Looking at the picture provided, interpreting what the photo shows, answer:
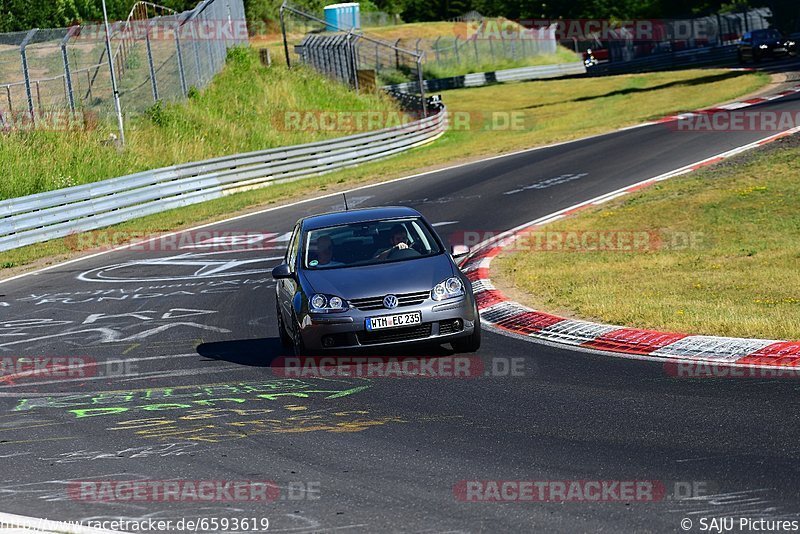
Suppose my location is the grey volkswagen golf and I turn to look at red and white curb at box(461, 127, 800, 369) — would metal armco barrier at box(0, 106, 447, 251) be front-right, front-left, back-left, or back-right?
back-left

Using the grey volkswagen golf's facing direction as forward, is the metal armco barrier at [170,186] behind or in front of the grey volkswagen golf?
behind

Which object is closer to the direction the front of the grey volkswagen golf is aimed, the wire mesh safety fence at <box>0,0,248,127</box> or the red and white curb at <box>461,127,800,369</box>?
the red and white curb

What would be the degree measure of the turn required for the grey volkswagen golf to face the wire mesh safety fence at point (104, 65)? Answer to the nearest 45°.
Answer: approximately 180°

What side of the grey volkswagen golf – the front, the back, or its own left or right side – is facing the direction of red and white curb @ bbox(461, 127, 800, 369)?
left

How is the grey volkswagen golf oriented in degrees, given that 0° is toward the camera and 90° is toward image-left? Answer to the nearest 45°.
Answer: approximately 0°
